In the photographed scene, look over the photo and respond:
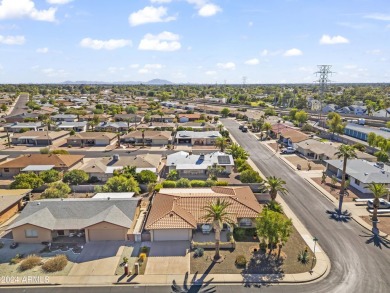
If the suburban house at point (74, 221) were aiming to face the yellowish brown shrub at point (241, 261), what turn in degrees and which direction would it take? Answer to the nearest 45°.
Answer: approximately 45° to its left

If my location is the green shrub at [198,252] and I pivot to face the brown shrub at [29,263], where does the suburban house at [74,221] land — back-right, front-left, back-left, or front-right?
front-right

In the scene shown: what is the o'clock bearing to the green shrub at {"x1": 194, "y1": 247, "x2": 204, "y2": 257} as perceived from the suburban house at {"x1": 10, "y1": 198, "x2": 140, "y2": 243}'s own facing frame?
The green shrub is roughly at 10 o'clock from the suburban house.

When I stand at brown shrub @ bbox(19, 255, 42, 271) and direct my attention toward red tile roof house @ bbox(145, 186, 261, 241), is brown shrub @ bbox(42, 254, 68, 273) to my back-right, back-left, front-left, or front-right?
front-right

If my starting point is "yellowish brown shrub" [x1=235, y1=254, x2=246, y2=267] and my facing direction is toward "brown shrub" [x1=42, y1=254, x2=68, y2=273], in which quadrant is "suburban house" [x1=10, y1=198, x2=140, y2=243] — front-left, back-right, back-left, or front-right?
front-right

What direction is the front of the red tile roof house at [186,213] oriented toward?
toward the camera

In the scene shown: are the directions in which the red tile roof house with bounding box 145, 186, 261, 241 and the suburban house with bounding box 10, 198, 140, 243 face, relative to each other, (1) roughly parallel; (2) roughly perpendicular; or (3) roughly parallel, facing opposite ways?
roughly parallel

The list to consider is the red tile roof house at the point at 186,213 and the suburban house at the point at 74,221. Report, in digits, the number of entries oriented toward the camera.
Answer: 2

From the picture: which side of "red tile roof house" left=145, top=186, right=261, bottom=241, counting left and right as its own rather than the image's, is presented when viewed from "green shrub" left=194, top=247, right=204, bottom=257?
front

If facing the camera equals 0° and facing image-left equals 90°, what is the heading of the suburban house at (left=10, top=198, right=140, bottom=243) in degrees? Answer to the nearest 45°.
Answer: approximately 0°

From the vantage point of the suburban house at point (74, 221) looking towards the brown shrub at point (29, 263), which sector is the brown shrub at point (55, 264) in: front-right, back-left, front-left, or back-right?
front-left

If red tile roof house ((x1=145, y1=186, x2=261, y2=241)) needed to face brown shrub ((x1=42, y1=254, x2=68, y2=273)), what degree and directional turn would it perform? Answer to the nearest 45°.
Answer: approximately 45° to its right

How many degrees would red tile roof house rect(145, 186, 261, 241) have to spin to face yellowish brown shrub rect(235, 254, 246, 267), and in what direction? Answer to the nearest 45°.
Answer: approximately 45° to its left
